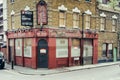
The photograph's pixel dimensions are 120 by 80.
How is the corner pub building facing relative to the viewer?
toward the camera

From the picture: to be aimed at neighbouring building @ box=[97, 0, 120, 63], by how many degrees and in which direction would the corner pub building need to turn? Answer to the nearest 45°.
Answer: approximately 135° to its left
